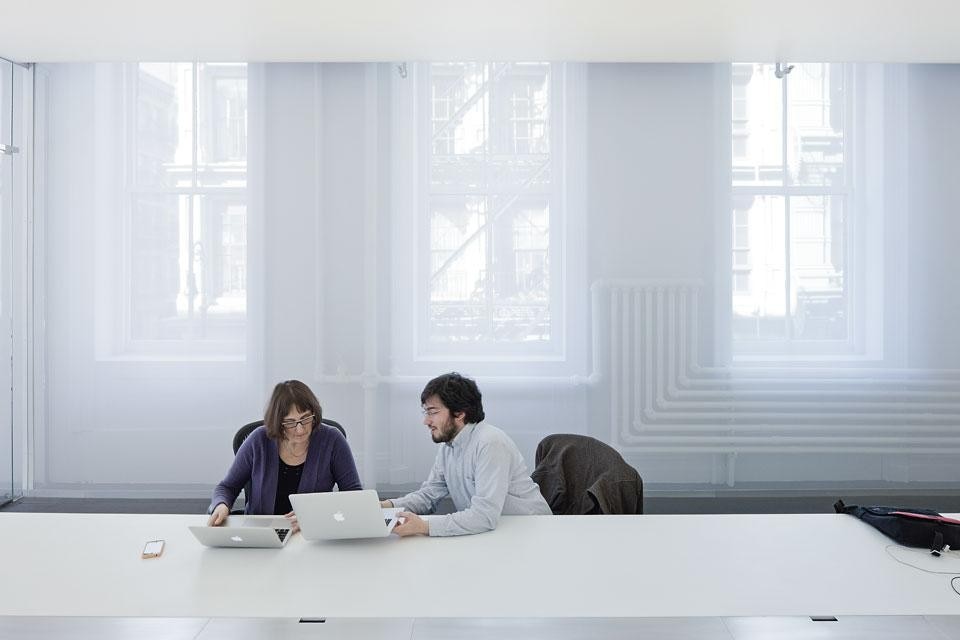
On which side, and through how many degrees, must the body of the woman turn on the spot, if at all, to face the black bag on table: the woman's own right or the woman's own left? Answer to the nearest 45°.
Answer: approximately 45° to the woman's own left

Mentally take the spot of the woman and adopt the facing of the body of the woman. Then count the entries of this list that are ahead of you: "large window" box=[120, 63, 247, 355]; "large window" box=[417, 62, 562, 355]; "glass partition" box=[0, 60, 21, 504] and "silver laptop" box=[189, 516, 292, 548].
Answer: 1

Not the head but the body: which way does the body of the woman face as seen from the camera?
toward the camera

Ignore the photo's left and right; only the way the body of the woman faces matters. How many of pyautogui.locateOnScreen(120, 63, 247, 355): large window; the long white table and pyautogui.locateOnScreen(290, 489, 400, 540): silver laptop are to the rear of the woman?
1

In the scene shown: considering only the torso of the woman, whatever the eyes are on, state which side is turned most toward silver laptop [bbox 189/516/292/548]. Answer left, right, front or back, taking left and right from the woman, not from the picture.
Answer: front

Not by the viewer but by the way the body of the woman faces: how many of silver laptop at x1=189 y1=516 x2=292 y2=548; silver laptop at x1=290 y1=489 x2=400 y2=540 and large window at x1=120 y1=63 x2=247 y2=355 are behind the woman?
1

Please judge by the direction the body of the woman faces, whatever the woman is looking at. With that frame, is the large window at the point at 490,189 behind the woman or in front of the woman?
behind

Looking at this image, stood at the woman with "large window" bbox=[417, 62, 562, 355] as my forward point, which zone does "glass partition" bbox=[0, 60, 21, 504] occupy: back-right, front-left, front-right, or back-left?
front-left

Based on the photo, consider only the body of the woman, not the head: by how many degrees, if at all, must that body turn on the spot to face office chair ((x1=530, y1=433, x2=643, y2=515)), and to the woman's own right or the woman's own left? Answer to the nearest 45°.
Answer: approximately 90° to the woman's own left

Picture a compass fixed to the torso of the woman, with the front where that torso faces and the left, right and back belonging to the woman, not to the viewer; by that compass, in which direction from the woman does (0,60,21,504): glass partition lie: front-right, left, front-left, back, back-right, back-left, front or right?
back-right

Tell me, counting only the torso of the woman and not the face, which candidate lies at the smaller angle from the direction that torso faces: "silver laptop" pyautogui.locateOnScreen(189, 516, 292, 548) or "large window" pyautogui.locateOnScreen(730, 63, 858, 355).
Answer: the silver laptop

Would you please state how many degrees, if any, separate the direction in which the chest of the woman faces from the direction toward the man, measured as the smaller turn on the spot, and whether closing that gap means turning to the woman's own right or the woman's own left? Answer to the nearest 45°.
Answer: approximately 45° to the woman's own left

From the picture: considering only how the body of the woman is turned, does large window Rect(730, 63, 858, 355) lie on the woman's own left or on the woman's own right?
on the woman's own left

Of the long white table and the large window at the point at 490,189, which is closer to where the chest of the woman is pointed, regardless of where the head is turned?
the long white table

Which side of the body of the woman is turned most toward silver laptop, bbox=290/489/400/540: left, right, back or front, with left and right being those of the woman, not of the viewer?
front

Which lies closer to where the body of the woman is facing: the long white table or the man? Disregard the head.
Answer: the long white table

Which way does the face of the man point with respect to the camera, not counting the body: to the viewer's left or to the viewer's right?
to the viewer's left
